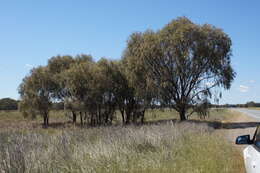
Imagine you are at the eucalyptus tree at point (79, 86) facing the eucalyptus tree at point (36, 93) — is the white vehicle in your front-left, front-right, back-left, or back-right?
back-left

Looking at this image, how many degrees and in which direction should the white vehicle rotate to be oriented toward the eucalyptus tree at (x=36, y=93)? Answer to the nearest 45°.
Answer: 0° — it already faces it

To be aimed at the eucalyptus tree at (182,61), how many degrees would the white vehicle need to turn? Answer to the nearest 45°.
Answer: approximately 45° to its right

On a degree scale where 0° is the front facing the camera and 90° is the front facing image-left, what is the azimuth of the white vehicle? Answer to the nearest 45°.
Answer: approximately 135°

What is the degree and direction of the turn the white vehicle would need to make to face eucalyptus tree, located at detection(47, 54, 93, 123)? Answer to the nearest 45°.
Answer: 0° — it already faces it
